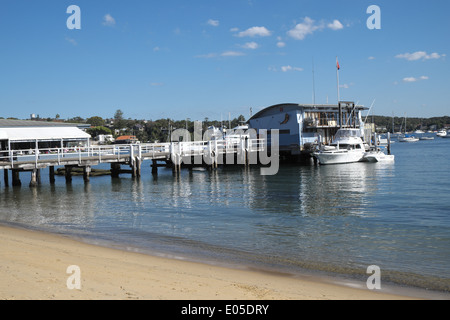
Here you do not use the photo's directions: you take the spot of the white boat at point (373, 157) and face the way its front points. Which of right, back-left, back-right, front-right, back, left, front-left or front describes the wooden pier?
front

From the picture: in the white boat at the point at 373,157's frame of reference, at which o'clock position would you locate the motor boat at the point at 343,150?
The motor boat is roughly at 12 o'clock from the white boat.
